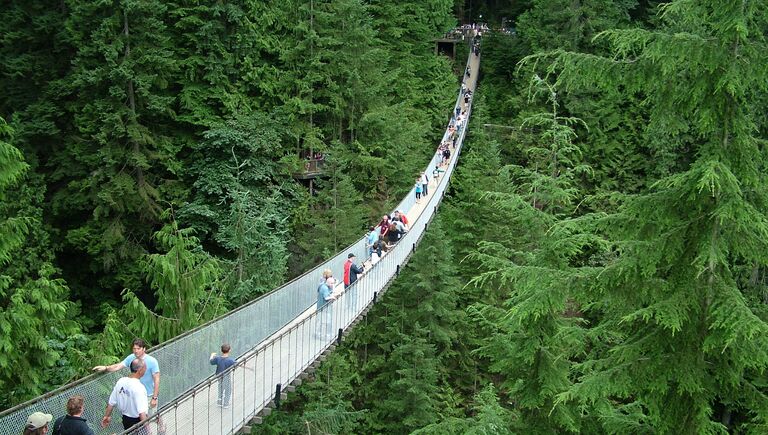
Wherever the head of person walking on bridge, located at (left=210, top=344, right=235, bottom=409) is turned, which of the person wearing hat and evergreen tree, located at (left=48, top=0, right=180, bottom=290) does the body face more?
the evergreen tree

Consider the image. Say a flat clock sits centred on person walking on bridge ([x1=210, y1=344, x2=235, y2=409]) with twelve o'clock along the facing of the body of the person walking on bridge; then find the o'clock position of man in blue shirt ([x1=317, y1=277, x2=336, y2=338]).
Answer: The man in blue shirt is roughly at 1 o'clock from the person walking on bridge.

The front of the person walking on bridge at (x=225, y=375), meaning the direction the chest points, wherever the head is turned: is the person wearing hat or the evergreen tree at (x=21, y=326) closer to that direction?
the evergreen tree

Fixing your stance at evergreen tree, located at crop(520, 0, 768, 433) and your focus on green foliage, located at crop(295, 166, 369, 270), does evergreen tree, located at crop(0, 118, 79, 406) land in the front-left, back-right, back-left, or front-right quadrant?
front-left

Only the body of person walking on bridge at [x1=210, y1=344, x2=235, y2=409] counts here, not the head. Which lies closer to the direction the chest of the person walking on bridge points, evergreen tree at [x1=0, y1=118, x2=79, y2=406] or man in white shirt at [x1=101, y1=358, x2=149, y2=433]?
the evergreen tree

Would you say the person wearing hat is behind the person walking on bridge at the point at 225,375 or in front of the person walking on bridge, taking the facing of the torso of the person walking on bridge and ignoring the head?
behind

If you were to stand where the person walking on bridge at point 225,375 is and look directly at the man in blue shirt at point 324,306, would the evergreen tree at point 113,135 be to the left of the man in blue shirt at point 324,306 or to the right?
left

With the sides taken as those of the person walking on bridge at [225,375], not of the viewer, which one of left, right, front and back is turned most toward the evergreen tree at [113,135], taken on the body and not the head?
front

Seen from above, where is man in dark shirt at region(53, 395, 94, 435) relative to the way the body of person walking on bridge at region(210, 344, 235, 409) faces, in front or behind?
behind

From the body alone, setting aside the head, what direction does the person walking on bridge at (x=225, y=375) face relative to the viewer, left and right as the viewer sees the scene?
facing away from the viewer

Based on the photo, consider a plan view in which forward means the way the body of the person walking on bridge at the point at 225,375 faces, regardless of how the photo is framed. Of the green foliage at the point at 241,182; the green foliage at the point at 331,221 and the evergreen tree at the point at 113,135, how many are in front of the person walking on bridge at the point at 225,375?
3

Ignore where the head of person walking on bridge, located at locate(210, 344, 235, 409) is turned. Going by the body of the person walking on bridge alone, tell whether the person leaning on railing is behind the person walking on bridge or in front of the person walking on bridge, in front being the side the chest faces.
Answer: behind

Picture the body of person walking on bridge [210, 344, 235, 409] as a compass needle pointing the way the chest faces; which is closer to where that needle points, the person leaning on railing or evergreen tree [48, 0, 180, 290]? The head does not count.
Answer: the evergreen tree

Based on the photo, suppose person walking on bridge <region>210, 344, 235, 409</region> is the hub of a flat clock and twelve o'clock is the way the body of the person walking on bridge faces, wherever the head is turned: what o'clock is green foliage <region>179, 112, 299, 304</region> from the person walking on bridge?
The green foliage is roughly at 12 o'clock from the person walking on bridge.
